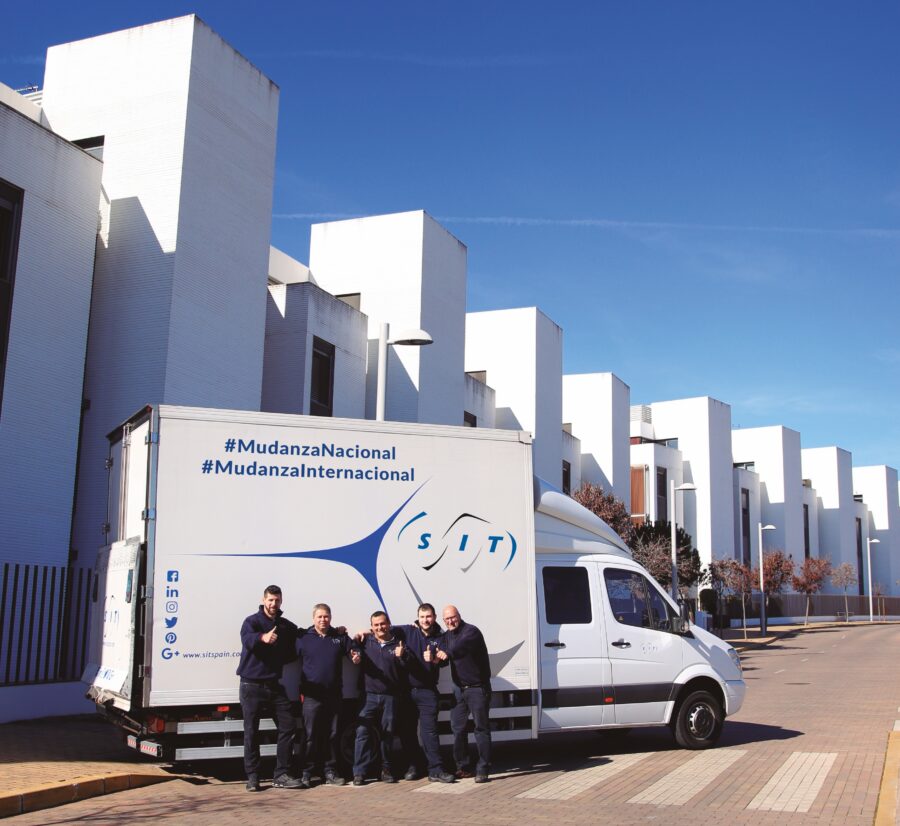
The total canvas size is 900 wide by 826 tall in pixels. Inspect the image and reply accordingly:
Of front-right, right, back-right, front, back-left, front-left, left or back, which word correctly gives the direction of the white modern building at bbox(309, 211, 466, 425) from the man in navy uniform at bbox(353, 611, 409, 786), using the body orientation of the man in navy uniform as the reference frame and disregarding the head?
back

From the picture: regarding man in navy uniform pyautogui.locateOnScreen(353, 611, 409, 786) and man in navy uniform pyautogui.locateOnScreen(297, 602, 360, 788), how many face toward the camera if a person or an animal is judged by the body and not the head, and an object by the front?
2

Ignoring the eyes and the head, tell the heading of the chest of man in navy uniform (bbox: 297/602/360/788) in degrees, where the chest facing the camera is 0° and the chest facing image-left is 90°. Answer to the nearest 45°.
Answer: approximately 0°

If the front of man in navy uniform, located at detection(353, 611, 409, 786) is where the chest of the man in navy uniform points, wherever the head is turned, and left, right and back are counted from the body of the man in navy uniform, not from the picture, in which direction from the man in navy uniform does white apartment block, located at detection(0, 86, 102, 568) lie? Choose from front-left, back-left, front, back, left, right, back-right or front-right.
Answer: back-right

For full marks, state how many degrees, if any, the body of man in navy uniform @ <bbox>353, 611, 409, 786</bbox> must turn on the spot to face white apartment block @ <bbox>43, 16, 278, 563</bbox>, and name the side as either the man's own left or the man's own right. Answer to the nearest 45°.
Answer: approximately 135° to the man's own right

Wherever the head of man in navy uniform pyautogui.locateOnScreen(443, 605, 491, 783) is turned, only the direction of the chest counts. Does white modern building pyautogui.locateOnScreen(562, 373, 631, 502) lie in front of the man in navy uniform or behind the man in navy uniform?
behind

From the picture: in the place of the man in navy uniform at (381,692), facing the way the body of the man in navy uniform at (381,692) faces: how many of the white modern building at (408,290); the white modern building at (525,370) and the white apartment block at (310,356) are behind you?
3

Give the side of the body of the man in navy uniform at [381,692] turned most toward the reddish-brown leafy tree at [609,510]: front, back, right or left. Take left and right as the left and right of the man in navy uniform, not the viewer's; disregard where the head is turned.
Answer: back

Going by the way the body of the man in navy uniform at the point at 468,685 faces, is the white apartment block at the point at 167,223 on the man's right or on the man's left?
on the man's right

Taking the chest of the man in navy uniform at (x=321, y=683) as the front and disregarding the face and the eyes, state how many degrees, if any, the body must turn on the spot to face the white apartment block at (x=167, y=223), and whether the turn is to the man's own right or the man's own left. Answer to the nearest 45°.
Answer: approximately 180°

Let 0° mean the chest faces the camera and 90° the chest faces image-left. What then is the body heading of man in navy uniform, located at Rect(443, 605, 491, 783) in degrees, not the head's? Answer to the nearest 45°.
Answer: approximately 45°
